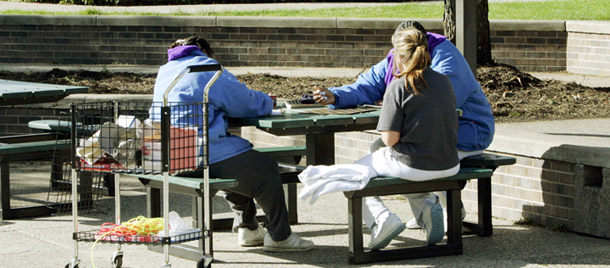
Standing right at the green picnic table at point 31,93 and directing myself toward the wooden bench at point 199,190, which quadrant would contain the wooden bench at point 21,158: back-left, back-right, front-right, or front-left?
front-right

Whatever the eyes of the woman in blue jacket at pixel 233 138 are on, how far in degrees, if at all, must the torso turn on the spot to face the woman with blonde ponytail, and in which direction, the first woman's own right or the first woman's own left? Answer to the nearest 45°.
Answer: approximately 45° to the first woman's own right

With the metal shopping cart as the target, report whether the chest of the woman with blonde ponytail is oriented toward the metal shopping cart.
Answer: no

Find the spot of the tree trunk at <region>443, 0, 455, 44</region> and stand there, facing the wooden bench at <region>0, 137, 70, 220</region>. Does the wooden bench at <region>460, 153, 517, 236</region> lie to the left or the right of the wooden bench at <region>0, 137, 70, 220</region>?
left

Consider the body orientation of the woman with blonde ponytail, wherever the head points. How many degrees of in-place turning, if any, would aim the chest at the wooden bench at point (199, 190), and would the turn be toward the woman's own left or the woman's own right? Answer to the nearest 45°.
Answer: approximately 45° to the woman's own left

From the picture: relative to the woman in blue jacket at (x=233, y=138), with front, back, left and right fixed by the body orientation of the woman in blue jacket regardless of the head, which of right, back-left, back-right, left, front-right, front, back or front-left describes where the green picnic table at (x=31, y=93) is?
left

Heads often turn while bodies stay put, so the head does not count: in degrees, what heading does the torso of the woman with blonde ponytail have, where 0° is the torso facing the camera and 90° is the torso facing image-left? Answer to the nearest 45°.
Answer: approximately 135°

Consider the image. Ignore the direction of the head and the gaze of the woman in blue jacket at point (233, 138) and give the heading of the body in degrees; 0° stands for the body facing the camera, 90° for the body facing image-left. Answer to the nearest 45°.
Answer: approximately 225°

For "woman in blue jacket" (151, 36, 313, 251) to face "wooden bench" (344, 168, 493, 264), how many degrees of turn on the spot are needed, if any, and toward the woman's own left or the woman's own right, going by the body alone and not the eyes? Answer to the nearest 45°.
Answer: approximately 45° to the woman's own right

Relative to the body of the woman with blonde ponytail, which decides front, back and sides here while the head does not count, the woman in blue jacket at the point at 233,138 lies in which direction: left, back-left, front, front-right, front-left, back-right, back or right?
front-left

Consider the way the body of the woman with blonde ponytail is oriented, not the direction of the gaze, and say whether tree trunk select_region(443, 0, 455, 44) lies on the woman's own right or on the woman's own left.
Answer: on the woman's own right

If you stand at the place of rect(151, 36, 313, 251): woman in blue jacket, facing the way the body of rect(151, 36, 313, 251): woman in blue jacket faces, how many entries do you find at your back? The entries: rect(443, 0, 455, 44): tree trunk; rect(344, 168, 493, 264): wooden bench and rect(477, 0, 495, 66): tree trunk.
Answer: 0

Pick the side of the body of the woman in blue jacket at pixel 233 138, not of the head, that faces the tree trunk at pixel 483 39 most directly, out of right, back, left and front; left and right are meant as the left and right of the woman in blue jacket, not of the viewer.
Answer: front

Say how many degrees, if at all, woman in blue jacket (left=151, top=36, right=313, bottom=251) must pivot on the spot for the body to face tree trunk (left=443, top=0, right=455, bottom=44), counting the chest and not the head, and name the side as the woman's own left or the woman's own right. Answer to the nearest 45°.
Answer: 0° — they already face it

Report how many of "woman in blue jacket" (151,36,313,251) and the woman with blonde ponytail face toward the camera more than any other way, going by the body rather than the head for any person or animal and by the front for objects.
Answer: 0
